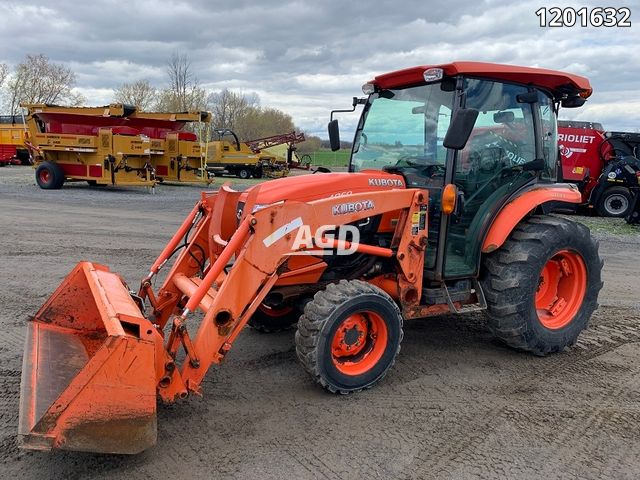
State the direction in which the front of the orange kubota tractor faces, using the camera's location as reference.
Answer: facing the viewer and to the left of the viewer
